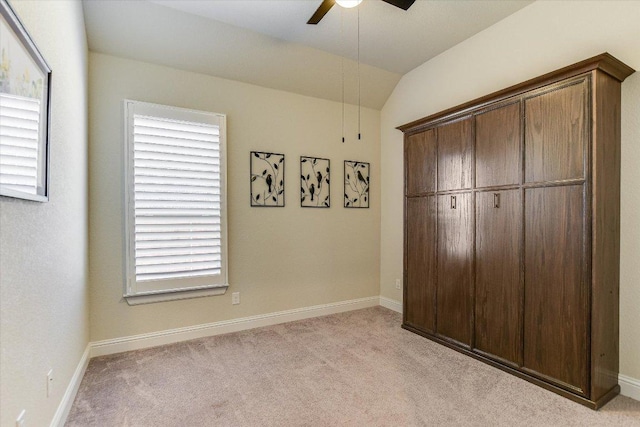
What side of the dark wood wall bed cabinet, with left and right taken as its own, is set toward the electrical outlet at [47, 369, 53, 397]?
front

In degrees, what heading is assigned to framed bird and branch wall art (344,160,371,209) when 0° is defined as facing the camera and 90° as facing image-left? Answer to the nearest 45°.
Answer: approximately 315°

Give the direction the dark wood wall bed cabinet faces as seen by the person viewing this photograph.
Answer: facing the viewer and to the left of the viewer

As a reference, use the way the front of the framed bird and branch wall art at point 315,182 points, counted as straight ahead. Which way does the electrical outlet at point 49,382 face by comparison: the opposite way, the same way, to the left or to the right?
to the left

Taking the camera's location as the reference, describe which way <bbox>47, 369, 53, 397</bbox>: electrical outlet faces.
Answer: facing to the right of the viewer

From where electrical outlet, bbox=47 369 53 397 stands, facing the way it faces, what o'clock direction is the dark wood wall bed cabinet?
The dark wood wall bed cabinet is roughly at 1 o'clock from the electrical outlet.

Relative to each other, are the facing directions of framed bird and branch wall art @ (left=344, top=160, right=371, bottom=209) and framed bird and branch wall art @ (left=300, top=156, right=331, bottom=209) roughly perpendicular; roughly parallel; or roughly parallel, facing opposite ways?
roughly parallel

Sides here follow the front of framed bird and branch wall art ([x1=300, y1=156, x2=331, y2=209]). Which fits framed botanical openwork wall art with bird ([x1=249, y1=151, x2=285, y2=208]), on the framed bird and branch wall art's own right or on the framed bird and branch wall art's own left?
on the framed bird and branch wall art's own right

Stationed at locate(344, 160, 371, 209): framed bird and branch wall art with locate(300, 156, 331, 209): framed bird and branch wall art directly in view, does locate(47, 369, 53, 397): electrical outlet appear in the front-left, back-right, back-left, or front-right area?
front-left

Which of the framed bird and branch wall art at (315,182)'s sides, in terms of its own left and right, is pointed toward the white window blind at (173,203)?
right

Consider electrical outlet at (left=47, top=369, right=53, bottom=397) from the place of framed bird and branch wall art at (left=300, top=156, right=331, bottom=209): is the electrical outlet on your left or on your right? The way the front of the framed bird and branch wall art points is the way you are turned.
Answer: on your right

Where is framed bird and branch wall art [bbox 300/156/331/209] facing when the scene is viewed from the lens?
facing the viewer and to the right of the viewer

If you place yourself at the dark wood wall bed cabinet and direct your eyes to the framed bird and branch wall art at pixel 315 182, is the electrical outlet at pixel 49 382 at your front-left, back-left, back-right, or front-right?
front-left
